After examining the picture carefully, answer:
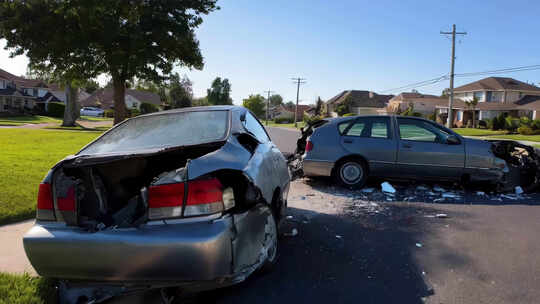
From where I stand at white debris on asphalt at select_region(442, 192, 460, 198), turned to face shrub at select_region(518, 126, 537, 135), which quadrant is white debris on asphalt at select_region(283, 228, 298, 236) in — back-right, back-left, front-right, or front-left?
back-left

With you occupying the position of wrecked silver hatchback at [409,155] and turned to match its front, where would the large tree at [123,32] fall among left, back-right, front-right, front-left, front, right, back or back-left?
back-left

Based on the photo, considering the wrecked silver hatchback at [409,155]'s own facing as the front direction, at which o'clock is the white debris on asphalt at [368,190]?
The white debris on asphalt is roughly at 5 o'clock from the wrecked silver hatchback.

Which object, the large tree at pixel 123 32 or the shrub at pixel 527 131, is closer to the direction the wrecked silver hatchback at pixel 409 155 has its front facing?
the shrub

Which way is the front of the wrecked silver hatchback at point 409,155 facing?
to the viewer's right

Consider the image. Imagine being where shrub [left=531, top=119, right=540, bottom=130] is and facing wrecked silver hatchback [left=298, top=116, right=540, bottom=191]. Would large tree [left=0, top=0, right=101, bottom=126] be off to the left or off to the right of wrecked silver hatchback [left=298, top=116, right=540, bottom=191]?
right

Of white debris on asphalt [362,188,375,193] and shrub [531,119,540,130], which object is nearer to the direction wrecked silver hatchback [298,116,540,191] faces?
the shrub
